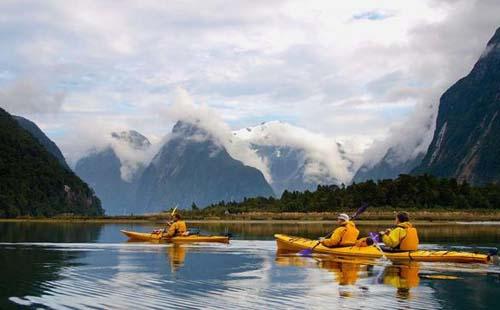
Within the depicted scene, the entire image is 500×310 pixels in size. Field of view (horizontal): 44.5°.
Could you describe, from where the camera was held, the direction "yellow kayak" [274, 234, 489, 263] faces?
facing to the left of the viewer

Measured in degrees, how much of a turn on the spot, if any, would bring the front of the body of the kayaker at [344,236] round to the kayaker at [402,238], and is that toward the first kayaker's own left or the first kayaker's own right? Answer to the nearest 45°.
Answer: approximately 135° to the first kayaker's own left

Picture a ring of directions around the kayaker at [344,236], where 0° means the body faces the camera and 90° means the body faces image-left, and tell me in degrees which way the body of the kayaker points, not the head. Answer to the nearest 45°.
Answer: approximately 90°

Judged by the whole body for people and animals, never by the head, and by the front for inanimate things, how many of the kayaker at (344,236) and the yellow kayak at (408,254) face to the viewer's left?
2
